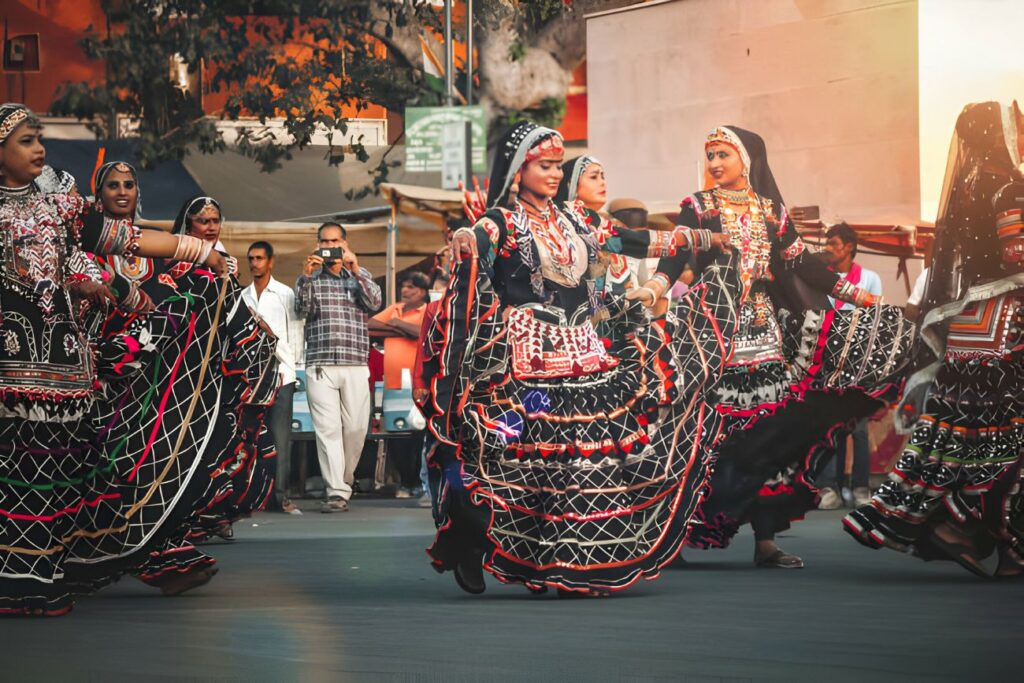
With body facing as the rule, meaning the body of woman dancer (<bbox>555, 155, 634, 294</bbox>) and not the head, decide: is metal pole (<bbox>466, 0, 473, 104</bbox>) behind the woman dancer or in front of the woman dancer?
behind

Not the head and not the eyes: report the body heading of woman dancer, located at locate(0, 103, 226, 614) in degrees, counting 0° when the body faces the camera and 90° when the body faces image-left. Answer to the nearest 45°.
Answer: approximately 315°

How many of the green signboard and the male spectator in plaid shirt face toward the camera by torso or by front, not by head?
2

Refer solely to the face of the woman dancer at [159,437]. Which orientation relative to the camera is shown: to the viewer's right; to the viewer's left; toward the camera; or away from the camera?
toward the camera

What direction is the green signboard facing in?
toward the camera

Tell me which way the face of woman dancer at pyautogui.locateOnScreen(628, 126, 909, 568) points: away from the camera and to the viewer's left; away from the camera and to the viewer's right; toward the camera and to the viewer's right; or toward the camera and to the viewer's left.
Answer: toward the camera and to the viewer's left

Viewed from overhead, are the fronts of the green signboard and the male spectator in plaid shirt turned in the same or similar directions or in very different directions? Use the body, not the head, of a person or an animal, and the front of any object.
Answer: same or similar directions

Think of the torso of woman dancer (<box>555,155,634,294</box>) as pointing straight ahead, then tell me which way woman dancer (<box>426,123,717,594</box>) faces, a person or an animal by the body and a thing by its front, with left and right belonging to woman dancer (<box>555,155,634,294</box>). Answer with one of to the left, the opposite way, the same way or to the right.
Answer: the same way

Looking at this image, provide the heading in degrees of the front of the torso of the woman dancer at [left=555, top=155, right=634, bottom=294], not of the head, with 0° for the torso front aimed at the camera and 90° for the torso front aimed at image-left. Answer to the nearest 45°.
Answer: approximately 315°

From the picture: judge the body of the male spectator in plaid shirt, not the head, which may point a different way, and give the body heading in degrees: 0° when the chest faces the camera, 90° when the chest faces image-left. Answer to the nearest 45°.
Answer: approximately 0°
